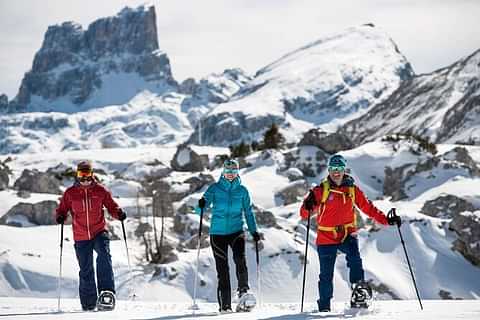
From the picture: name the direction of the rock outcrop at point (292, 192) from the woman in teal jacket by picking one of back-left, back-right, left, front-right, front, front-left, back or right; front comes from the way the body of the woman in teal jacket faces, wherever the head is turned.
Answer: back

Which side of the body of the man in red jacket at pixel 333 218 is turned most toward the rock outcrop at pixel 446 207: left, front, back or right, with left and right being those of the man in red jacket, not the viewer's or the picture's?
back

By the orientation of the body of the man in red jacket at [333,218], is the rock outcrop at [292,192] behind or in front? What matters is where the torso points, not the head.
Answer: behind

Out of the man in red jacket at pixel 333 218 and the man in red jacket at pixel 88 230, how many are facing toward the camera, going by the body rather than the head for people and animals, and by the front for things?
2

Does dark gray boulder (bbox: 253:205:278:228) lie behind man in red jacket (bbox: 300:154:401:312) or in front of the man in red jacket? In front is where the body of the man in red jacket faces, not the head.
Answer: behind

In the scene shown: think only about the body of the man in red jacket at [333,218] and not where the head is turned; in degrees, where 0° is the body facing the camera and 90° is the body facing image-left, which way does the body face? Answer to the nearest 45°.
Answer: approximately 0°

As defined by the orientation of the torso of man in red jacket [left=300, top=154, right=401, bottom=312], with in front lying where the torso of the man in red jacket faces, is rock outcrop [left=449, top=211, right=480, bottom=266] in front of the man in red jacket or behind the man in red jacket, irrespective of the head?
behind

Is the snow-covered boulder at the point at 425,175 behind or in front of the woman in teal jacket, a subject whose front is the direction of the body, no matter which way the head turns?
behind
